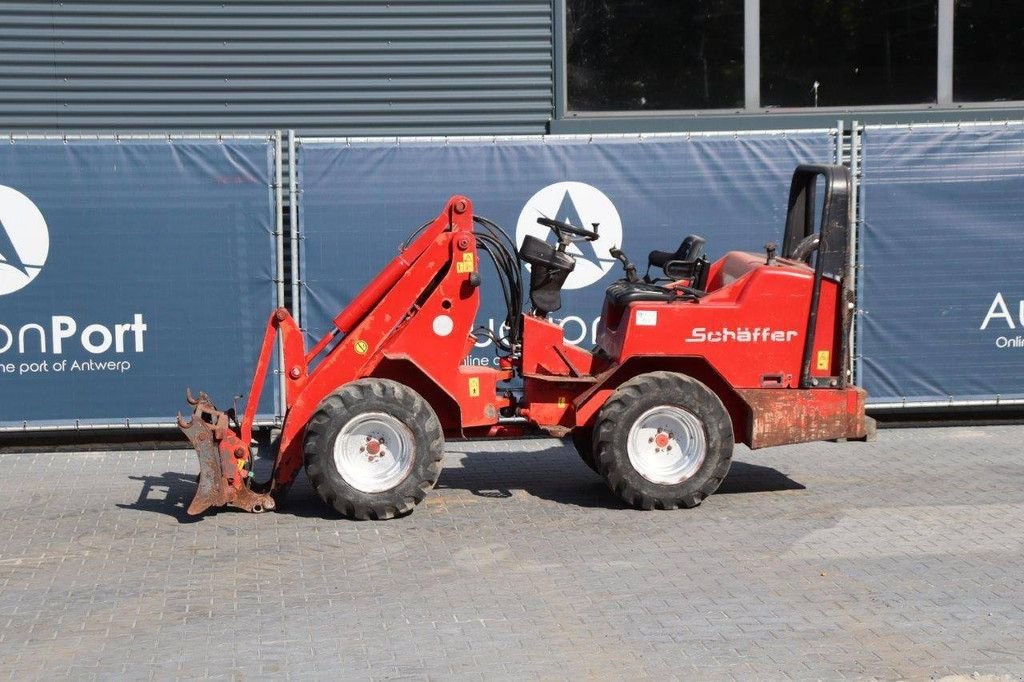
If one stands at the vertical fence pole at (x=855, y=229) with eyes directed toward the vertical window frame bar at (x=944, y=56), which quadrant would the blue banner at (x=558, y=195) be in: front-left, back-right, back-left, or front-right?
back-left

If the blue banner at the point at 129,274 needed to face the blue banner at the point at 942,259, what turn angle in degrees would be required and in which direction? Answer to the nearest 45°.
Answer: approximately 90° to its left

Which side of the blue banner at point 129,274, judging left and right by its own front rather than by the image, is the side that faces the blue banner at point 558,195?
left

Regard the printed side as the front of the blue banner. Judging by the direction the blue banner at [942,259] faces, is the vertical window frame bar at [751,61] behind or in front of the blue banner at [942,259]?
behind

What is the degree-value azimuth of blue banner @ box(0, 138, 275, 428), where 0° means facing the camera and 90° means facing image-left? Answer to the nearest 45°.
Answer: approximately 0°

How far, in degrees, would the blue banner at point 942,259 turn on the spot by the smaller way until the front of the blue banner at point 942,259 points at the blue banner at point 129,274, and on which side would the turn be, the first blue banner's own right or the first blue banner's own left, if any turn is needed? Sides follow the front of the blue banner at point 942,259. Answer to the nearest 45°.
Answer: approximately 90° to the first blue banner's own right

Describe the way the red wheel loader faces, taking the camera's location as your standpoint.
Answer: facing to the left of the viewer

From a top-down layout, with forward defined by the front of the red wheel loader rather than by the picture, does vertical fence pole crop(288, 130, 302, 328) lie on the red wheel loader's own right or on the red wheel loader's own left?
on the red wheel loader's own right
